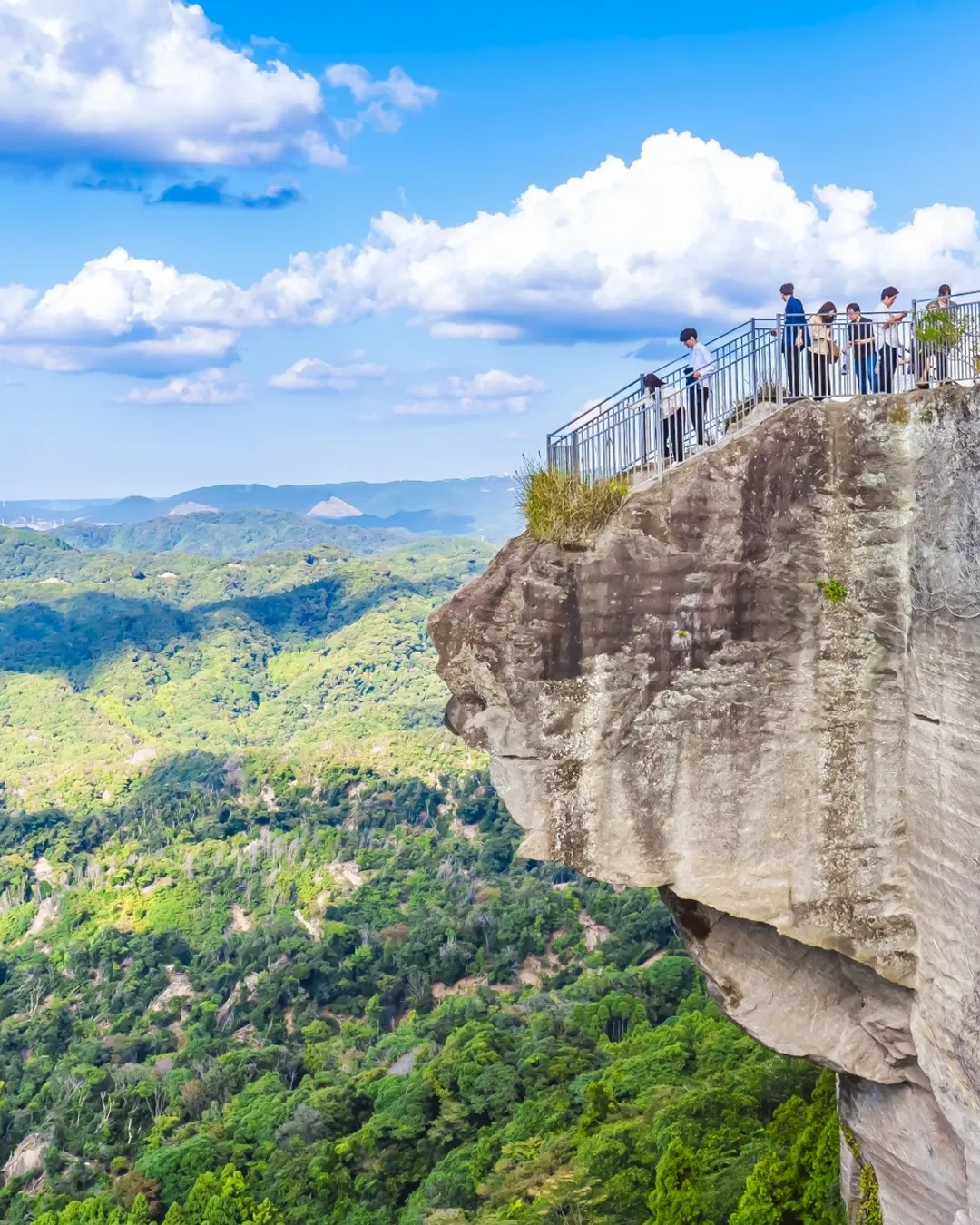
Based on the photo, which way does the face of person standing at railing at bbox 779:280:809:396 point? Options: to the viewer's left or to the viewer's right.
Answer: to the viewer's left

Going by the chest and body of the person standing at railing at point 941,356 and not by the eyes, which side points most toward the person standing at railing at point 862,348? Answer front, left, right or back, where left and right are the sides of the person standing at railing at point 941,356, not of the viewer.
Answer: right

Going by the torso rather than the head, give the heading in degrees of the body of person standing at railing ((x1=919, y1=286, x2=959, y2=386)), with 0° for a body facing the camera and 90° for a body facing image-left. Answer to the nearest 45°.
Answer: approximately 0°

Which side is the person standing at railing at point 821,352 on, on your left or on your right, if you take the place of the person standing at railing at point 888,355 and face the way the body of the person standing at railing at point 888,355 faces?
on your right

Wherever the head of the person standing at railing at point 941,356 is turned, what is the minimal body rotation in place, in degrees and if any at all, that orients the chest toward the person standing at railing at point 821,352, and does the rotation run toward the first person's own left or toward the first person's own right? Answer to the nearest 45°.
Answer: approximately 90° to the first person's own right

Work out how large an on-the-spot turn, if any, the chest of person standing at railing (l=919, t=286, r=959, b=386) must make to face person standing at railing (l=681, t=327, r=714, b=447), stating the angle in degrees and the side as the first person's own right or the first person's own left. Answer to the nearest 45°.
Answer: approximately 90° to the first person's own right

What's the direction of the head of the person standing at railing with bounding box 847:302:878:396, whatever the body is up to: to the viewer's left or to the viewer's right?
to the viewer's left
